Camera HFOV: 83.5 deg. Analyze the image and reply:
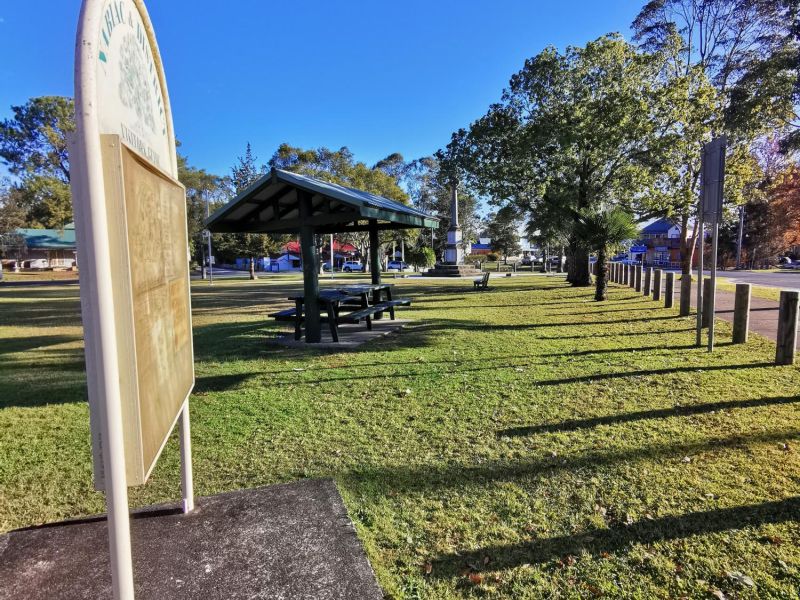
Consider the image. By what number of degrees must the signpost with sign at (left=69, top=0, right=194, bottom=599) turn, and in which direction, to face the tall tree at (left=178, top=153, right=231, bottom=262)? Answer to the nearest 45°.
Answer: approximately 135° to its left

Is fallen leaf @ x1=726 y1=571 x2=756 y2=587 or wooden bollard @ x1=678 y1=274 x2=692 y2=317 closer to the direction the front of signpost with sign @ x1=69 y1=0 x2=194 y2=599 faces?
the fallen leaf

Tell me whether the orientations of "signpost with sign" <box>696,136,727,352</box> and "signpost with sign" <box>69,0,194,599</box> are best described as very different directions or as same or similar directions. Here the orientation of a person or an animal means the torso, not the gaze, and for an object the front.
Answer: same or similar directions

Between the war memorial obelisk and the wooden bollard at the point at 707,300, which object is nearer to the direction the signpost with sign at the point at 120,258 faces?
the wooden bollard

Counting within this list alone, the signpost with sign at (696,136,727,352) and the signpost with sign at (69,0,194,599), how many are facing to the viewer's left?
0

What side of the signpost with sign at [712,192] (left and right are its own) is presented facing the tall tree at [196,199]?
left

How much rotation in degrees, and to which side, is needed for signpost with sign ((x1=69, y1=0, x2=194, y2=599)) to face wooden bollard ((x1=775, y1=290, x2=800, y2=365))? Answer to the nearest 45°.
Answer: approximately 45° to its left

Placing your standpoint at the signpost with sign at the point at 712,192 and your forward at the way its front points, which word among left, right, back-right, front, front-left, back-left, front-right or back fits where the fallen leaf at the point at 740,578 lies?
back-right

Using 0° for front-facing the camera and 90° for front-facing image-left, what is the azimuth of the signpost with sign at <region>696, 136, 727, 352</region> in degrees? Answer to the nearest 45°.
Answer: approximately 225°
